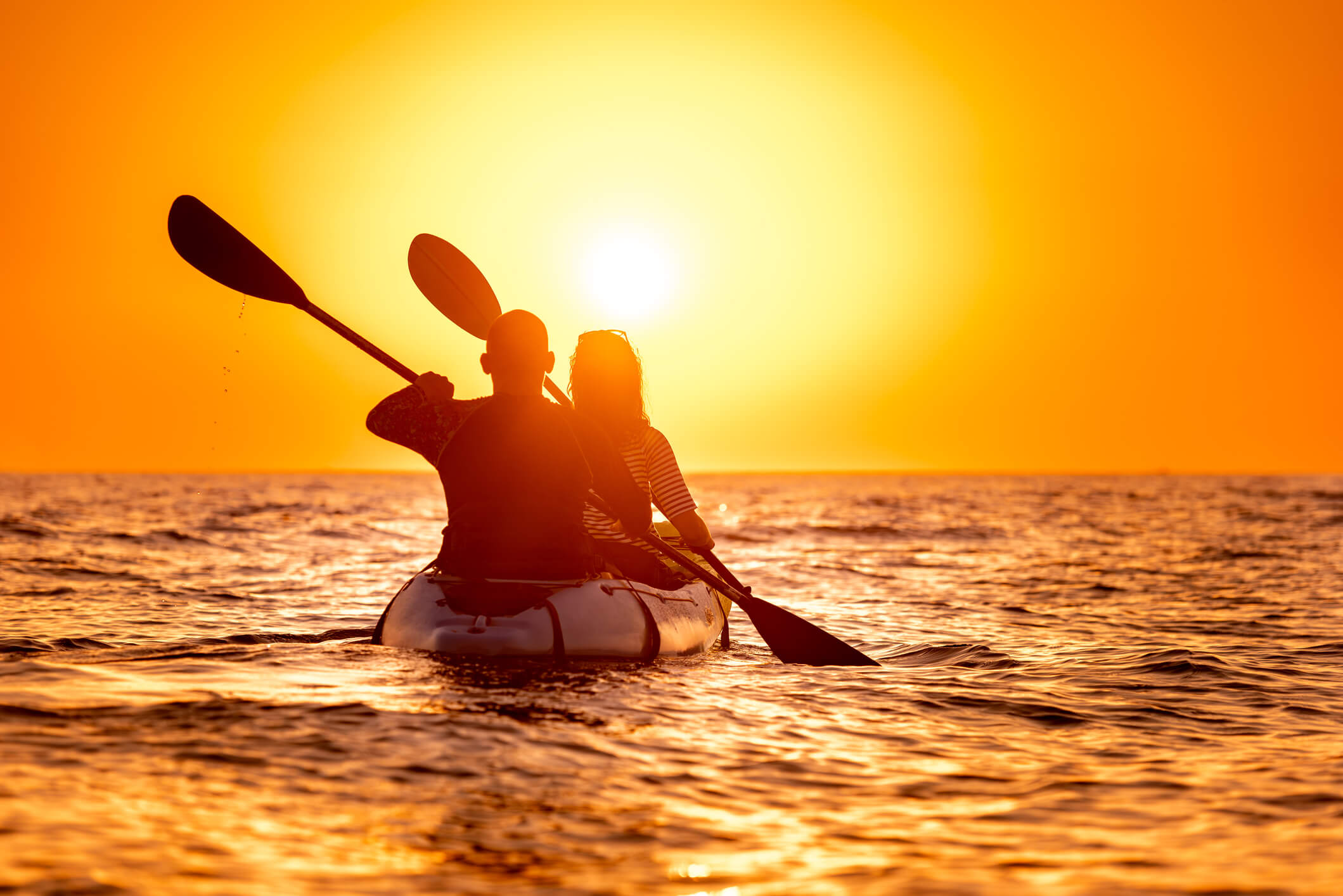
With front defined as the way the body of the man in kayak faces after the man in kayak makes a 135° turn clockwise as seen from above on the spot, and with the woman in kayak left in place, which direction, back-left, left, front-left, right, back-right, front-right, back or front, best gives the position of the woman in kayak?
left

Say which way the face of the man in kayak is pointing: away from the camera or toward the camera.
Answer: away from the camera

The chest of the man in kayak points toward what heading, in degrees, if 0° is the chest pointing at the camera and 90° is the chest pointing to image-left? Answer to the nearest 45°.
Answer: approximately 180°

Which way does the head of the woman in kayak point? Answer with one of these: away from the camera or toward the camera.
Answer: away from the camera
